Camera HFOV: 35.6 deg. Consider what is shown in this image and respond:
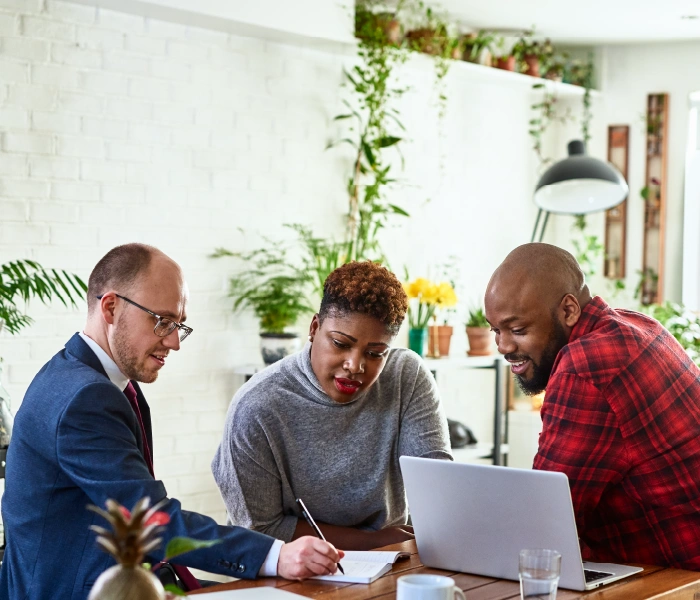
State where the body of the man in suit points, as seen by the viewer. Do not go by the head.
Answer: to the viewer's right

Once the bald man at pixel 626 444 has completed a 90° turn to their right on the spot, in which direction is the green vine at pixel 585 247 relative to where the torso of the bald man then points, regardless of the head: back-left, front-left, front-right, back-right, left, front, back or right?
front

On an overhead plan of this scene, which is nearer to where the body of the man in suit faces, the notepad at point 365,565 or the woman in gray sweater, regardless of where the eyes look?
the notepad

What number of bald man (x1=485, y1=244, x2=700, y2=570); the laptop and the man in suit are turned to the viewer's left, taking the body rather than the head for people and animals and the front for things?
1

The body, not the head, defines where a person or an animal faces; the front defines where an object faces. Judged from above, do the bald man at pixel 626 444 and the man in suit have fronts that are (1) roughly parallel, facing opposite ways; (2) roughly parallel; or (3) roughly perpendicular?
roughly parallel, facing opposite ways

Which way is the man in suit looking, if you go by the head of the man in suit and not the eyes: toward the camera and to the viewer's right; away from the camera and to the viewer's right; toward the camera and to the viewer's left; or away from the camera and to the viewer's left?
toward the camera and to the viewer's right

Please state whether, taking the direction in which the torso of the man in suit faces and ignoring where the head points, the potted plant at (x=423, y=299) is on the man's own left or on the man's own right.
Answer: on the man's own left

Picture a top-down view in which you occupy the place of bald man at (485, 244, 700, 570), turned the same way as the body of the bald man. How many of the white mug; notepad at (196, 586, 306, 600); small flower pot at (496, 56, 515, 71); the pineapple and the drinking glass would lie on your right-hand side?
1

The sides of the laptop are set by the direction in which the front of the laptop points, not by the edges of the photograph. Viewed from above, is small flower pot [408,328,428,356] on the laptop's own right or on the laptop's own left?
on the laptop's own left

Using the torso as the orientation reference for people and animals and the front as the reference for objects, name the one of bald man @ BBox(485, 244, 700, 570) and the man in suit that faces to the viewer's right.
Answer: the man in suit

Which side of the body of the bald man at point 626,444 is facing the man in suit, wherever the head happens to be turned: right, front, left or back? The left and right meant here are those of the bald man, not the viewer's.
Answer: front

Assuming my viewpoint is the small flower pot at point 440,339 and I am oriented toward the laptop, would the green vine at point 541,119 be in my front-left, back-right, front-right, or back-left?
back-left

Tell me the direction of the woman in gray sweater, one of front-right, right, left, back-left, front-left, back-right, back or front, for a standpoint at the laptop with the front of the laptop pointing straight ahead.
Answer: left

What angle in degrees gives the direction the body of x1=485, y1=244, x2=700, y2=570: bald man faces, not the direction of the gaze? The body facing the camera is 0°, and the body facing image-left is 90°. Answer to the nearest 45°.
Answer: approximately 90°

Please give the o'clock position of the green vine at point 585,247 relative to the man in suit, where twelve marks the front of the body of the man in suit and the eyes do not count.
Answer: The green vine is roughly at 10 o'clock from the man in suit.

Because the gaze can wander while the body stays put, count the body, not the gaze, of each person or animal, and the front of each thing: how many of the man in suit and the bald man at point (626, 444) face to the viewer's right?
1

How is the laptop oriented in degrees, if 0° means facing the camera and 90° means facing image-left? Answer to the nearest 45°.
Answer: approximately 225°
